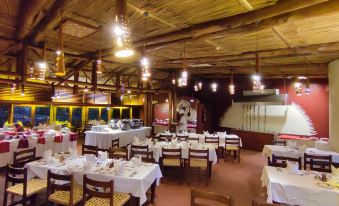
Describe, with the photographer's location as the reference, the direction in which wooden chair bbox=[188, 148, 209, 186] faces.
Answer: facing away from the viewer

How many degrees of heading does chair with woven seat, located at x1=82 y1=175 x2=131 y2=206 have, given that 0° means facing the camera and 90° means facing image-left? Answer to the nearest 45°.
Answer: approximately 225°

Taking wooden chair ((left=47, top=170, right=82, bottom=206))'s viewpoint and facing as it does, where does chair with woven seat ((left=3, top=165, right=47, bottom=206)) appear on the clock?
The chair with woven seat is roughly at 9 o'clock from the wooden chair.

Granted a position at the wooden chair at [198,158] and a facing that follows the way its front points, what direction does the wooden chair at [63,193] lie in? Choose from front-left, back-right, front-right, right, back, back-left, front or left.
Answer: back-left

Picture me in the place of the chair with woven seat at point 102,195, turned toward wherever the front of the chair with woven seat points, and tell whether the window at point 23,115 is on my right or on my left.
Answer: on my left

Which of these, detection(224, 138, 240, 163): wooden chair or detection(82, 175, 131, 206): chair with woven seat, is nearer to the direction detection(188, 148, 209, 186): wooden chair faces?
the wooden chair

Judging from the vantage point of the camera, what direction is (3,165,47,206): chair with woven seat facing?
facing away from the viewer and to the right of the viewer
